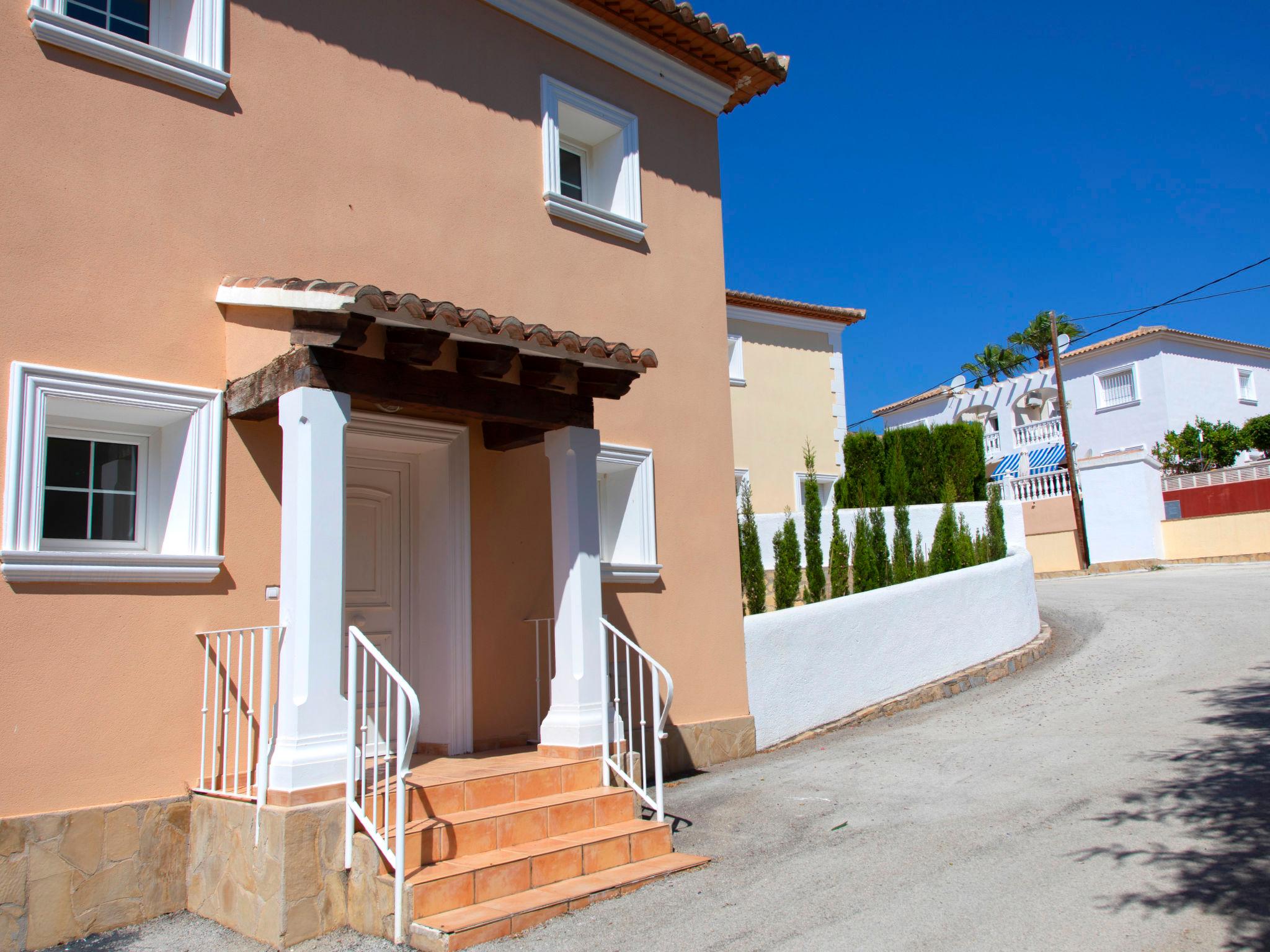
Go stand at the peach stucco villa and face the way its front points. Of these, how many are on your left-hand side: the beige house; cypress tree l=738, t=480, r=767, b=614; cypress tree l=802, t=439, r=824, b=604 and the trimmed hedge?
4

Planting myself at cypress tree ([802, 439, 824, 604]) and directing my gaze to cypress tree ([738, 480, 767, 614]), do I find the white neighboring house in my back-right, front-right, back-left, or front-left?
back-right

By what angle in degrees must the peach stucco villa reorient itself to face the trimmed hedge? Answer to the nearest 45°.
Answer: approximately 90° to its left

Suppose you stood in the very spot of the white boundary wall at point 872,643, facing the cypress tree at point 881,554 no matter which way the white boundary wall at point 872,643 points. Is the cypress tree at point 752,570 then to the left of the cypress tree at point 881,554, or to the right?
left

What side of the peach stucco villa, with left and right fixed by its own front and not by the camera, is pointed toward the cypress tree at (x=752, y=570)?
left

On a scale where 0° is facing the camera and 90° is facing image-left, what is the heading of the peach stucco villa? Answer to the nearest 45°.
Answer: approximately 315°

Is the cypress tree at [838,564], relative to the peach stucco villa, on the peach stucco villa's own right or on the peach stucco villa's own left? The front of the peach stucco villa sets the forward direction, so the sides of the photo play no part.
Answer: on the peach stucco villa's own left

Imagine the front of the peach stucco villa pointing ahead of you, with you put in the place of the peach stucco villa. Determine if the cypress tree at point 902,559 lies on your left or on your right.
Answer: on your left

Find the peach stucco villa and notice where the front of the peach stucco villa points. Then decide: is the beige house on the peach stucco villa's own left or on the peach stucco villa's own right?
on the peach stucco villa's own left

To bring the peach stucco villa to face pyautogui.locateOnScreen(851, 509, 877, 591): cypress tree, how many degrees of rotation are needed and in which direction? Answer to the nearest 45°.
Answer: approximately 90° to its left

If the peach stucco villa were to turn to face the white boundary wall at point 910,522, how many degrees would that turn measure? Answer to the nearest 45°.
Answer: approximately 90° to its left

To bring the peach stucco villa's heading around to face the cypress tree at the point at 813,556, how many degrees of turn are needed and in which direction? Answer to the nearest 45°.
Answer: approximately 90° to its left

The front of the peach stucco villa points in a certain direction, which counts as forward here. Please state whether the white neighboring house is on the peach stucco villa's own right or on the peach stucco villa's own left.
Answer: on the peach stucco villa's own left

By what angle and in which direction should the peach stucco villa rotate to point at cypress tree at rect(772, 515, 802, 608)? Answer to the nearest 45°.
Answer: approximately 90° to its left

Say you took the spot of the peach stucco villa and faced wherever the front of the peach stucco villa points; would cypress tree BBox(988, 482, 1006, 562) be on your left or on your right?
on your left
